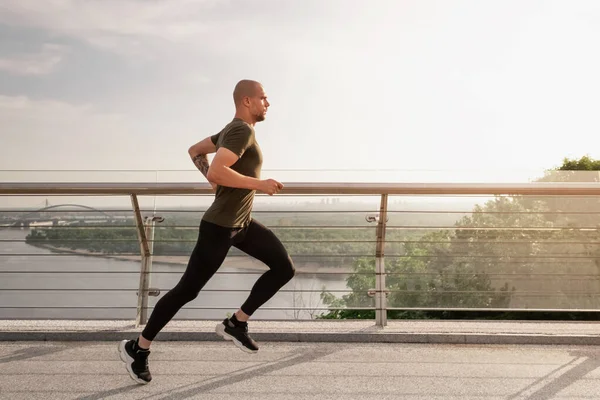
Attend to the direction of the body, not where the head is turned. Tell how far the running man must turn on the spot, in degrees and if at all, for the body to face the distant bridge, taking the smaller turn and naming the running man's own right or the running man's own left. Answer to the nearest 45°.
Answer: approximately 135° to the running man's own left

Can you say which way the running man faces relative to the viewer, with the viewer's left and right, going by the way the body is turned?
facing to the right of the viewer

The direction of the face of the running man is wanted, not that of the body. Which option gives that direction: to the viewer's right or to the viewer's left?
to the viewer's right
